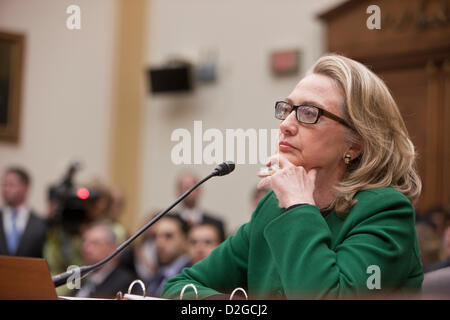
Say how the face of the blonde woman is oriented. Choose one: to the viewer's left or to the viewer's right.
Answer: to the viewer's left

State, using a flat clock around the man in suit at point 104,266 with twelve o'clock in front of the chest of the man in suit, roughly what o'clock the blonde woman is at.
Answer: The blonde woman is roughly at 10 o'clock from the man in suit.

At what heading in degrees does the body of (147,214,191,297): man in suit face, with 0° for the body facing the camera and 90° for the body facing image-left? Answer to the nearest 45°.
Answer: approximately 45°

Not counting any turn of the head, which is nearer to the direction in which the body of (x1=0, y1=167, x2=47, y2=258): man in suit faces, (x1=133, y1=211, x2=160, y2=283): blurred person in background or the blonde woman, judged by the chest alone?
the blonde woman

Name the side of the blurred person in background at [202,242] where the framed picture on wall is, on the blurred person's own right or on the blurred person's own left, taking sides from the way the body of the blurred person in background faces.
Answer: on the blurred person's own right

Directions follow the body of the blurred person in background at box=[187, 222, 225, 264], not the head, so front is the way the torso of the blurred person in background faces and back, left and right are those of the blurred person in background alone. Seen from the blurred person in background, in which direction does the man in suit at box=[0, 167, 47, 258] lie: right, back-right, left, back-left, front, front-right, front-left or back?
right

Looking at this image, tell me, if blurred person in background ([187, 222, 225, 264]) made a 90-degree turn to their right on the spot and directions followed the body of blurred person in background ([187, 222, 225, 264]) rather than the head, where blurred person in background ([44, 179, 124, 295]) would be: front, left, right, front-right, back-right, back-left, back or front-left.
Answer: front

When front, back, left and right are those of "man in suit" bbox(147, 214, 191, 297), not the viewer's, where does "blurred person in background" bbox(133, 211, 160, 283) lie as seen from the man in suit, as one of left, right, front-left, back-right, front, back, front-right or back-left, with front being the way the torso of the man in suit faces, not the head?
back-right

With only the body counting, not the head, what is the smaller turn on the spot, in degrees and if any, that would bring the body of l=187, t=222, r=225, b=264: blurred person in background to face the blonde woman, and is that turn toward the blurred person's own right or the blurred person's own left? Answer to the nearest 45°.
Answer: approximately 45° to the blurred person's own left

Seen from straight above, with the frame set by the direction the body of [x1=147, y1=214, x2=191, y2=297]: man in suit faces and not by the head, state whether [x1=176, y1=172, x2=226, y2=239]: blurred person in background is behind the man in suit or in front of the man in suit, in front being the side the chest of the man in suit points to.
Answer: behind
